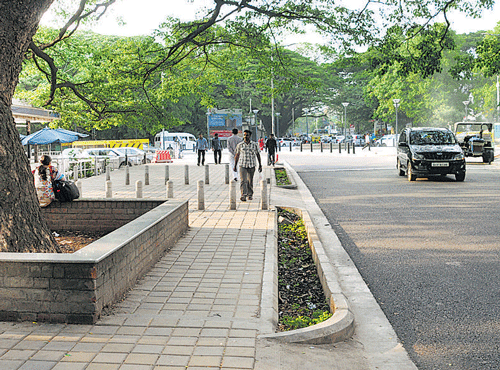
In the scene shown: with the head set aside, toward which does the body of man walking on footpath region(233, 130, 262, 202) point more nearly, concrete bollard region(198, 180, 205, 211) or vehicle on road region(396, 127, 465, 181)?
the concrete bollard

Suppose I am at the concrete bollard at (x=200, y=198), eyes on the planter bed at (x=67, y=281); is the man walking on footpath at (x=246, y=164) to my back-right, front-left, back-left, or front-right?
back-left

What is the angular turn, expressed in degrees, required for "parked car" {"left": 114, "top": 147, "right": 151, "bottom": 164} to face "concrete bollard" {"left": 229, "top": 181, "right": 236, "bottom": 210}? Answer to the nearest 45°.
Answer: approximately 45° to its right

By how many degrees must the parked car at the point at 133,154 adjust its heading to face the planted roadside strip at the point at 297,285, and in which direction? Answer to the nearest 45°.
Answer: approximately 45° to its right

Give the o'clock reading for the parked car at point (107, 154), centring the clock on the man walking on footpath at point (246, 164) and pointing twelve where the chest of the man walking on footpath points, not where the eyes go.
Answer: The parked car is roughly at 5 o'clock from the man walking on footpath.

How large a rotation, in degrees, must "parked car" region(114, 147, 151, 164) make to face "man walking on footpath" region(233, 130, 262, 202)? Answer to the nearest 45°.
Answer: approximately 45° to its right

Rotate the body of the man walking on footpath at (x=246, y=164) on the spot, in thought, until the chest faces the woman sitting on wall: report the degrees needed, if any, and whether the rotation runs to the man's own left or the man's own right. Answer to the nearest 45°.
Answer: approximately 45° to the man's own right

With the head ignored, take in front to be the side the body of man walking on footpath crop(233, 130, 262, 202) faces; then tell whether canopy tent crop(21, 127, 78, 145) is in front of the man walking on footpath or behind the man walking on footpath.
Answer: behind

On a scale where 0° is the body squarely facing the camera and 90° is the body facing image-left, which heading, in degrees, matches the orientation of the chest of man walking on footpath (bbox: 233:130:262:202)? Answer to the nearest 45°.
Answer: approximately 0°

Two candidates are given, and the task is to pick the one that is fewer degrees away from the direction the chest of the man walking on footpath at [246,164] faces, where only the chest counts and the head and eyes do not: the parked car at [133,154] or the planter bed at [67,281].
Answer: the planter bed
